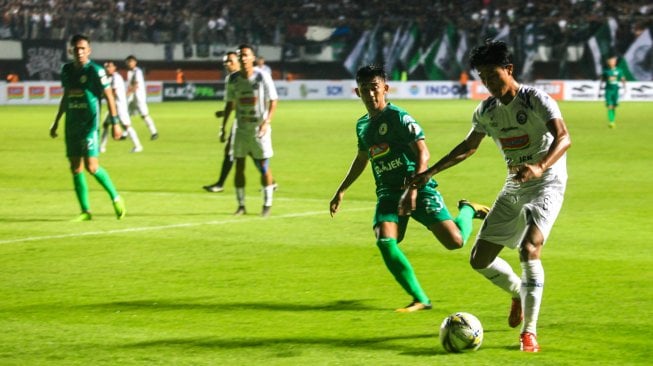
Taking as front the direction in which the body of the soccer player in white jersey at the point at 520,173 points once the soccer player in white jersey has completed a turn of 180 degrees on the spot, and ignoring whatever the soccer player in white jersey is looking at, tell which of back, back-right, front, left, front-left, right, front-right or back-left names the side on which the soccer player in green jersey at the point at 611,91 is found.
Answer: front-left

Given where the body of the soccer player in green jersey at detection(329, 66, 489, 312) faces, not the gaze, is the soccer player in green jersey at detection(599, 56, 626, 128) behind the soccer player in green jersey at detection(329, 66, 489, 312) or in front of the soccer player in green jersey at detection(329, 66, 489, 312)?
behind

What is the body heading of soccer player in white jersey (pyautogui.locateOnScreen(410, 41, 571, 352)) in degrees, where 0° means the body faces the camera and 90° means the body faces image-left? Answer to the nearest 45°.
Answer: approximately 45°
